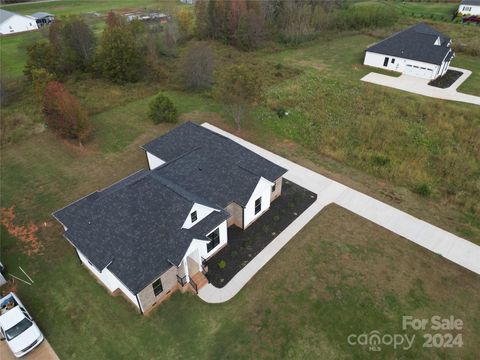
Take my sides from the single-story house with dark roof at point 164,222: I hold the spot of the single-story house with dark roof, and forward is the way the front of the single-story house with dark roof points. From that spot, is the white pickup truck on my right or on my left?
on my right

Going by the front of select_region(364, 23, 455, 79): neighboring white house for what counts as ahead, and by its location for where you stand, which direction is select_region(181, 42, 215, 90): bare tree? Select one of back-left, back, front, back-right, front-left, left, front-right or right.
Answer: right

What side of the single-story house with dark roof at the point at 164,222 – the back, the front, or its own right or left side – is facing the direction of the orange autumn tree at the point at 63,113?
back

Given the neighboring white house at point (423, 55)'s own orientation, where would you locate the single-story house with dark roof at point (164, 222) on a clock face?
The single-story house with dark roof is roughly at 2 o'clock from the neighboring white house.

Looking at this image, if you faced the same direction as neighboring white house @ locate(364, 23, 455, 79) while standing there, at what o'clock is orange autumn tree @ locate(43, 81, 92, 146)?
The orange autumn tree is roughly at 3 o'clock from the neighboring white house.

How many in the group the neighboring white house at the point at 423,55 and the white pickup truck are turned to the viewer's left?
0

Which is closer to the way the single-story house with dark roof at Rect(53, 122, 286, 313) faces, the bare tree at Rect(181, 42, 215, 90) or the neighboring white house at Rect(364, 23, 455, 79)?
the neighboring white house

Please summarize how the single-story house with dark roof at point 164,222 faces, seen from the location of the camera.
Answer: facing the viewer and to the right of the viewer

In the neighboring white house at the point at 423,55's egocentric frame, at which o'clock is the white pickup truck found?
The white pickup truck is roughly at 2 o'clock from the neighboring white house.

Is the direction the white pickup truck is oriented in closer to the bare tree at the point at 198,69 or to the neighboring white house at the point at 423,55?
the neighboring white house
